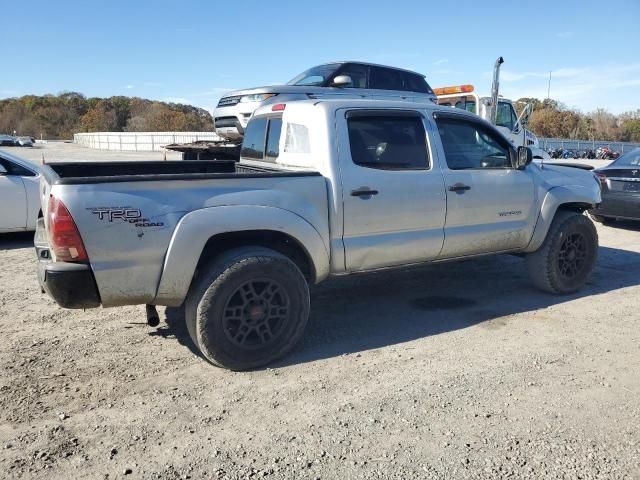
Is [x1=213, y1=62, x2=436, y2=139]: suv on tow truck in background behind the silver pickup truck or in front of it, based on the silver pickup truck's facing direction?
in front

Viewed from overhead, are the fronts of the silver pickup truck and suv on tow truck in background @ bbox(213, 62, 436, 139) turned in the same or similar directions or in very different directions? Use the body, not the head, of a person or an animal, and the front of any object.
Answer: very different directions

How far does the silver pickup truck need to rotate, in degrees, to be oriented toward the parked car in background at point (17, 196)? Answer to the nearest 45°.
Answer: approximately 90° to its left

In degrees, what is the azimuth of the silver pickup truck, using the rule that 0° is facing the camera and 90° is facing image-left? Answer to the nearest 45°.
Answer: approximately 225°

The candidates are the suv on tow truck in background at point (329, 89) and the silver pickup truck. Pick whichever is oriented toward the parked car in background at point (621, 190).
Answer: the silver pickup truck

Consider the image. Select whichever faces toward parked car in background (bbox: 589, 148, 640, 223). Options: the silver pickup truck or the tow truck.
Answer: the silver pickup truck

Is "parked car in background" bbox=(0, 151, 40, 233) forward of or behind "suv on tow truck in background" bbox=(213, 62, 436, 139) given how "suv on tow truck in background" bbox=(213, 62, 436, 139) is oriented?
forward

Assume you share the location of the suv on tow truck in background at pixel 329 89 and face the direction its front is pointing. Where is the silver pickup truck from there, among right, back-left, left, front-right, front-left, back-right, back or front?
front-left

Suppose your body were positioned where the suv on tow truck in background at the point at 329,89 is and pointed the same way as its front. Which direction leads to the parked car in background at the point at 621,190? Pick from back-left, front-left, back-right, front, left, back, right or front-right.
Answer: back-left

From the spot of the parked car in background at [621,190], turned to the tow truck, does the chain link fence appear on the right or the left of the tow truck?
right

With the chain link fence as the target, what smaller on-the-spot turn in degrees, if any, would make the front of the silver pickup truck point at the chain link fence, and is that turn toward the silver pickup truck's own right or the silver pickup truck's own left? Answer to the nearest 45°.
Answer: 0° — it already faces it
